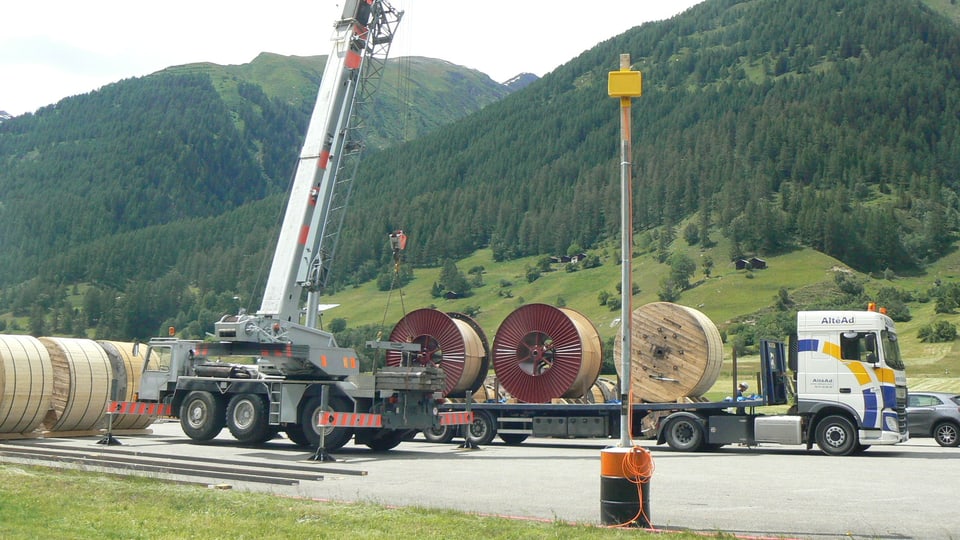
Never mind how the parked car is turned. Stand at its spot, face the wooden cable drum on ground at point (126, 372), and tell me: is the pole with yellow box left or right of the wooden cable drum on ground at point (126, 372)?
left

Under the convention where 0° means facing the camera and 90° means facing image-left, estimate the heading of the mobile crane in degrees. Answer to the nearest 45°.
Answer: approximately 135°

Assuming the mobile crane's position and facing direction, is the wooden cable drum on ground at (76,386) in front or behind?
in front

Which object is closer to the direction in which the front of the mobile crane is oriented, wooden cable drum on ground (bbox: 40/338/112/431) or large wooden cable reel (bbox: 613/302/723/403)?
the wooden cable drum on ground

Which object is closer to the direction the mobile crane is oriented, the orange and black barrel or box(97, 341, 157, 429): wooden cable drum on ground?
the wooden cable drum on ground

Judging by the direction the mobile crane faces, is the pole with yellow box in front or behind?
behind

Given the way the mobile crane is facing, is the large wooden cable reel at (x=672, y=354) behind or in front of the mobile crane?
behind

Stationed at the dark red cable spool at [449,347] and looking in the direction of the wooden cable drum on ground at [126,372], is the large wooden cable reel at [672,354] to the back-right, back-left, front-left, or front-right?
back-left

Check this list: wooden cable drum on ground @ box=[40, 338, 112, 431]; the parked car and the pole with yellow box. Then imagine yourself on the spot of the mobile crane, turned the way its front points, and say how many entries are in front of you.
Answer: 1

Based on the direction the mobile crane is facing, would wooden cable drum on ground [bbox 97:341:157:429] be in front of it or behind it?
in front

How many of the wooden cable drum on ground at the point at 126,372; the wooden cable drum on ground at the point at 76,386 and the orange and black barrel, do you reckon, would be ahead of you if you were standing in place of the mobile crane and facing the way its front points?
2
